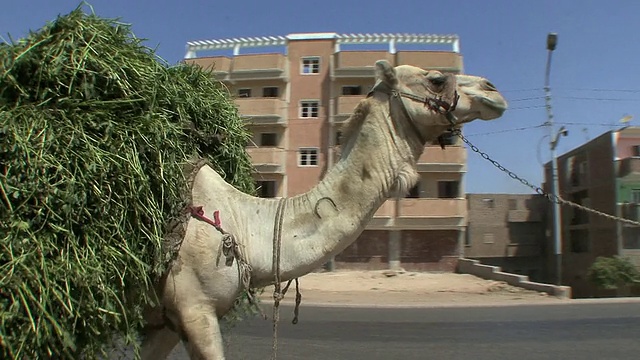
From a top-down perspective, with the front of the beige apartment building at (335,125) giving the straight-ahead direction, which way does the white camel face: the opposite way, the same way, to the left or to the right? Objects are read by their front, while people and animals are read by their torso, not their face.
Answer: to the left

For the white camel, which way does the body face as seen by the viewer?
to the viewer's right

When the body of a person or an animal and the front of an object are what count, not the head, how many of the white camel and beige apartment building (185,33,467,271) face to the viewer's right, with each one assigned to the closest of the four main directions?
1

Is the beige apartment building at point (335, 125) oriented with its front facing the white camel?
yes

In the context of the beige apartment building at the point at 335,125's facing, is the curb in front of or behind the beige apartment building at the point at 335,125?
in front

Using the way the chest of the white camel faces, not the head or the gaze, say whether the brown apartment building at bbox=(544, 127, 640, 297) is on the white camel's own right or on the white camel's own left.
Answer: on the white camel's own left

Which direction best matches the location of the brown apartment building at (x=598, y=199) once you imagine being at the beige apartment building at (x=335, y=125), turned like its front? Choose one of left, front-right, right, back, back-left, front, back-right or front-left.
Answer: left

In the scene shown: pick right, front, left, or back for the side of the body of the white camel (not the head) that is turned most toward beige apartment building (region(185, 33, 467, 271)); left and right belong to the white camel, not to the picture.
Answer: left

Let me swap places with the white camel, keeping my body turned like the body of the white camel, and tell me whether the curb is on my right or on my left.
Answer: on my left

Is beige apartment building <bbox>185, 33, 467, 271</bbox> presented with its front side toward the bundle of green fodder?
yes

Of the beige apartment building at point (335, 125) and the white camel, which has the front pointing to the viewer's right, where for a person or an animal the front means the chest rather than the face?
the white camel
